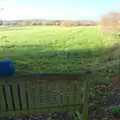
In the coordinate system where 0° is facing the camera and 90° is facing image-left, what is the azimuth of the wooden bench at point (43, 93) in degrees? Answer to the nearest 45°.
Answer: approximately 180°
